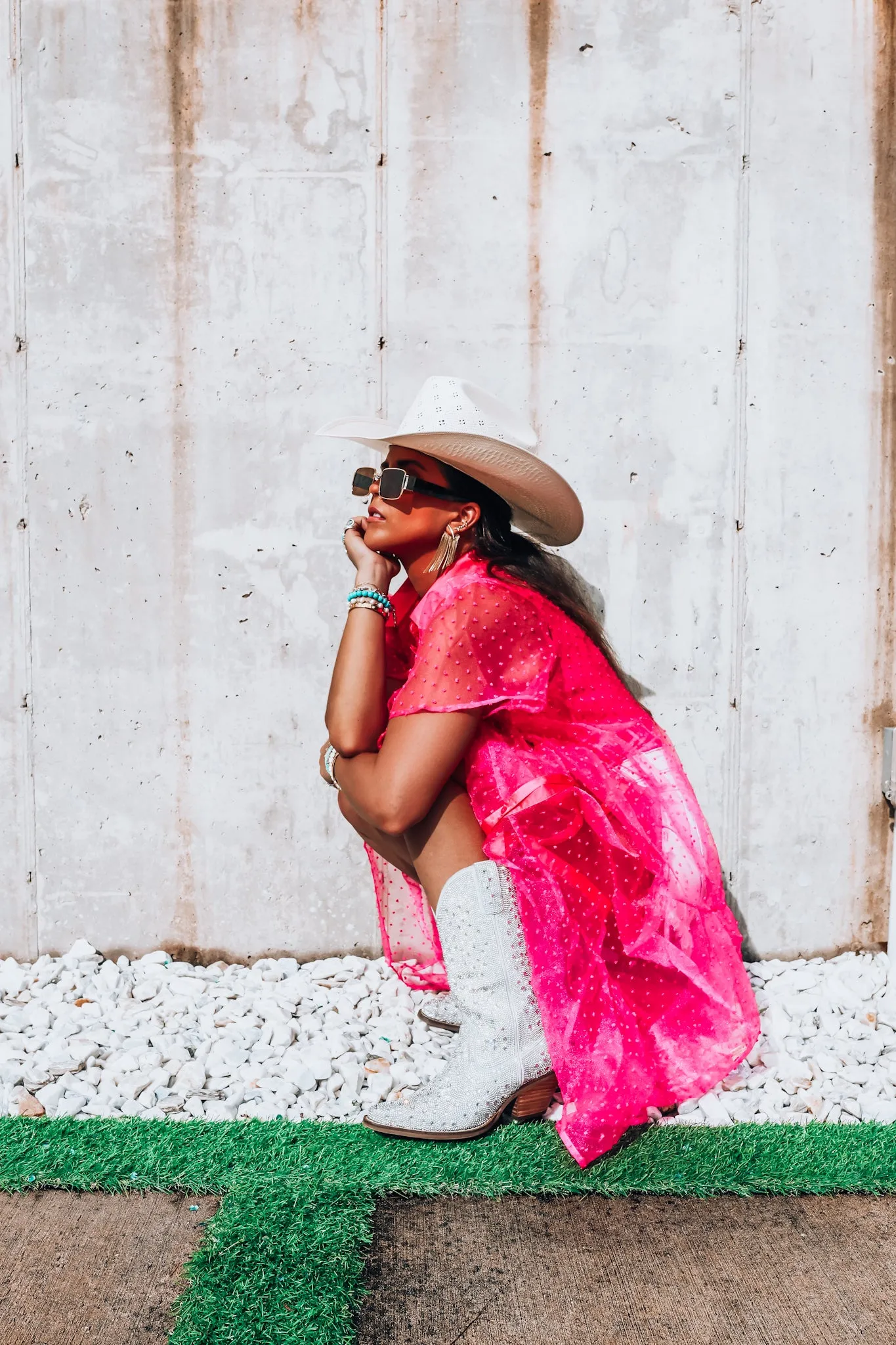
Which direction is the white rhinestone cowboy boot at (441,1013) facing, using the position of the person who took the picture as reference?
facing to the left of the viewer

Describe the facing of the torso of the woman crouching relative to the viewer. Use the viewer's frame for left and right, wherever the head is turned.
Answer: facing to the left of the viewer
